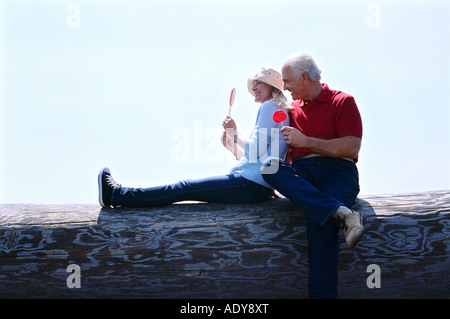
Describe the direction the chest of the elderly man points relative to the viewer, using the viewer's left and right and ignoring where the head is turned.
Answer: facing the viewer and to the left of the viewer

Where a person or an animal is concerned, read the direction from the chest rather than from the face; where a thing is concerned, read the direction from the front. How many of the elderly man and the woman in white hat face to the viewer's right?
0

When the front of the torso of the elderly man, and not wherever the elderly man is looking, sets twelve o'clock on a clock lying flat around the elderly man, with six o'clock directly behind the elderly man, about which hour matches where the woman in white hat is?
The woman in white hat is roughly at 2 o'clock from the elderly man.

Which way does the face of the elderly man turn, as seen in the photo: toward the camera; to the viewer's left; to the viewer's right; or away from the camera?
to the viewer's left

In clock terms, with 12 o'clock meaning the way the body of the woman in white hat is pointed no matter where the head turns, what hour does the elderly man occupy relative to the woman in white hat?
The elderly man is roughly at 7 o'clock from the woman in white hat.

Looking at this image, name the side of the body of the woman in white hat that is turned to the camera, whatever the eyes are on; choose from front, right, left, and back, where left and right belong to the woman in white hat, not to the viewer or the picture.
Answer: left
